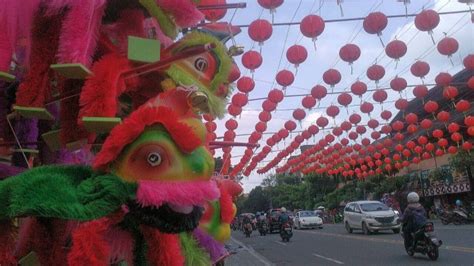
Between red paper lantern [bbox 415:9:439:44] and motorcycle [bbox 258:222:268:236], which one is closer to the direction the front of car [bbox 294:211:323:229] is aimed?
the red paper lantern

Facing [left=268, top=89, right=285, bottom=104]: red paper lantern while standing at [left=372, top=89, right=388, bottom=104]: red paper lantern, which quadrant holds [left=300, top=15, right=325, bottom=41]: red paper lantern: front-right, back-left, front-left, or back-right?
front-left

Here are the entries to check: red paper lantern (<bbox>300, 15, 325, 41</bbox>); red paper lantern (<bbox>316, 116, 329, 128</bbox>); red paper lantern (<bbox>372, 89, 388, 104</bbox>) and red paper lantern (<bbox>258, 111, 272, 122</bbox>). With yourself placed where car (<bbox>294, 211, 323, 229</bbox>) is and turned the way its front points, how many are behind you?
0

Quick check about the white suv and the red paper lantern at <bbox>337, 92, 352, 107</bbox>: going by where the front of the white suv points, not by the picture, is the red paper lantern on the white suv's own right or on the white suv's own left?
on the white suv's own right

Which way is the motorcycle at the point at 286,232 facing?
away from the camera

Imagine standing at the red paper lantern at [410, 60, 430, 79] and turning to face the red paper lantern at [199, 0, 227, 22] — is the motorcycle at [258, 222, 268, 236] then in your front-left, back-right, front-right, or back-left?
back-right

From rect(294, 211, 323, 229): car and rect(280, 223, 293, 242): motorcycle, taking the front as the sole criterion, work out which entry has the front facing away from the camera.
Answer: the motorcycle

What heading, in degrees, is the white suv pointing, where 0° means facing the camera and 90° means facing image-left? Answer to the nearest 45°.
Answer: approximately 315°

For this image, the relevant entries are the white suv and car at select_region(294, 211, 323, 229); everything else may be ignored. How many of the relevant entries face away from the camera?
0

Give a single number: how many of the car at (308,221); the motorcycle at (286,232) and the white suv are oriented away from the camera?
1

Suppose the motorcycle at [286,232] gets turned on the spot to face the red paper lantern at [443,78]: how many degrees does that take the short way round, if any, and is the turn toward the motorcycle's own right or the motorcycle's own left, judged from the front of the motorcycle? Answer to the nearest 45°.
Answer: approximately 135° to the motorcycle's own right

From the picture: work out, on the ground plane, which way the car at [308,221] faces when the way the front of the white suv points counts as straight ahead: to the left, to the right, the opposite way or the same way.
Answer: the same way

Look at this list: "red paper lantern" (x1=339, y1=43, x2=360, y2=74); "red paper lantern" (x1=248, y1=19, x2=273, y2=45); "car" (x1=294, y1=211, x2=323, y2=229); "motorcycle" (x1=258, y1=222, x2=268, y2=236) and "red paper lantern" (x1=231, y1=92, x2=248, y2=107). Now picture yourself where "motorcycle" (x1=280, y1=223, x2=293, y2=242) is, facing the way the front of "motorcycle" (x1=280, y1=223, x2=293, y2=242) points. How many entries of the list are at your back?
3
